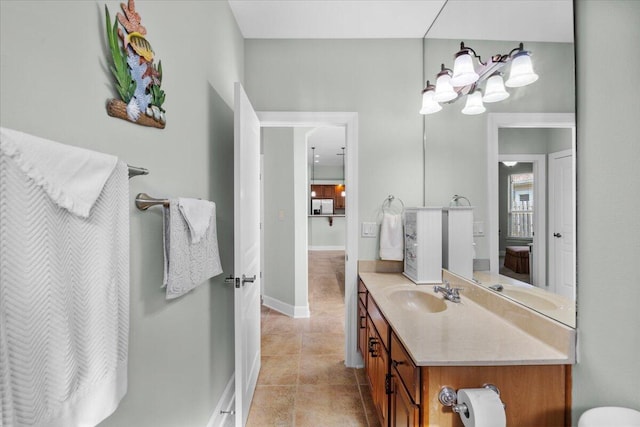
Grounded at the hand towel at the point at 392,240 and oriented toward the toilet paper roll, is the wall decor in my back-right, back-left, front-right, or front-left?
front-right

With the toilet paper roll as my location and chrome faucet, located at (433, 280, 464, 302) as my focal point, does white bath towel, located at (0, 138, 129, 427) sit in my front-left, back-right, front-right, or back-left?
back-left

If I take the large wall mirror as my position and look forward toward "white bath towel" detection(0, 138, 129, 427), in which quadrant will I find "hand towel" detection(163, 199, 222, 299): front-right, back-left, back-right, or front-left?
front-right

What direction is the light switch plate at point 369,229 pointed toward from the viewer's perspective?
toward the camera

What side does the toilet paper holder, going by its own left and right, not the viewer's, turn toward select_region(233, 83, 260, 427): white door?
right

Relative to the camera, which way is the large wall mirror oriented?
to the viewer's left

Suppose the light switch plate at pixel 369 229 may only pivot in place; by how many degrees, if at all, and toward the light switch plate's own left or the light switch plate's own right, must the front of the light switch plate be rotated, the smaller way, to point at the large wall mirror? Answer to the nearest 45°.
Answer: approximately 45° to the light switch plate's own left

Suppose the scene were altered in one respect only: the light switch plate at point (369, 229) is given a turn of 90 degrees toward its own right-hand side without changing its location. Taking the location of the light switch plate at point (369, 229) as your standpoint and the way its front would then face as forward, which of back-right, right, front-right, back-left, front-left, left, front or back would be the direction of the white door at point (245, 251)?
front-left

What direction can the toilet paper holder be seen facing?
toward the camera

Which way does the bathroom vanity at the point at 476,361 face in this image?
to the viewer's left

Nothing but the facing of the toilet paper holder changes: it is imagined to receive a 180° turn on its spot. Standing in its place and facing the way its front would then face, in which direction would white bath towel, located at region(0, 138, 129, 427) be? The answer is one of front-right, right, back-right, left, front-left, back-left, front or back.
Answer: back-left

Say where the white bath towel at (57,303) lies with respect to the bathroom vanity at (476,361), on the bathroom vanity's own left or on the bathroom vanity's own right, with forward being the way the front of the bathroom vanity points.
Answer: on the bathroom vanity's own left

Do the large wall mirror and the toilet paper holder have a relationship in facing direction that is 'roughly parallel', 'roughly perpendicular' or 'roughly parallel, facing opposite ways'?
roughly perpendicular

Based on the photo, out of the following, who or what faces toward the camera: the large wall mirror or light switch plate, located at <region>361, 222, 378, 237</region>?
the light switch plate
